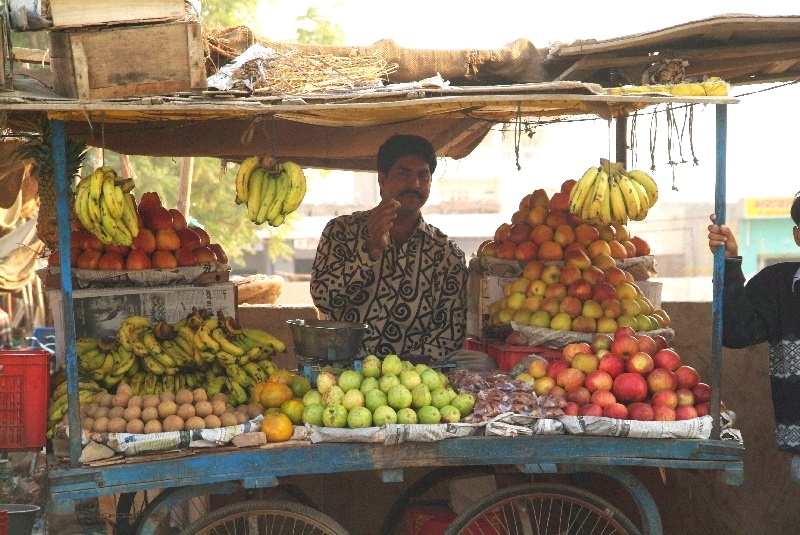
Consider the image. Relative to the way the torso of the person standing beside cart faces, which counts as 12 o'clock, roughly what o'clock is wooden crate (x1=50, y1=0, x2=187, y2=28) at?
The wooden crate is roughly at 2 o'clock from the person standing beside cart.

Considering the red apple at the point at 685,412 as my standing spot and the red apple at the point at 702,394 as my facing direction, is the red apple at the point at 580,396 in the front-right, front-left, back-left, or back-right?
back-left

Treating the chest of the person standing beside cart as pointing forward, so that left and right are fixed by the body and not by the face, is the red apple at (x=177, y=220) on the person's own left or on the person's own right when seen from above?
on the person's own right
